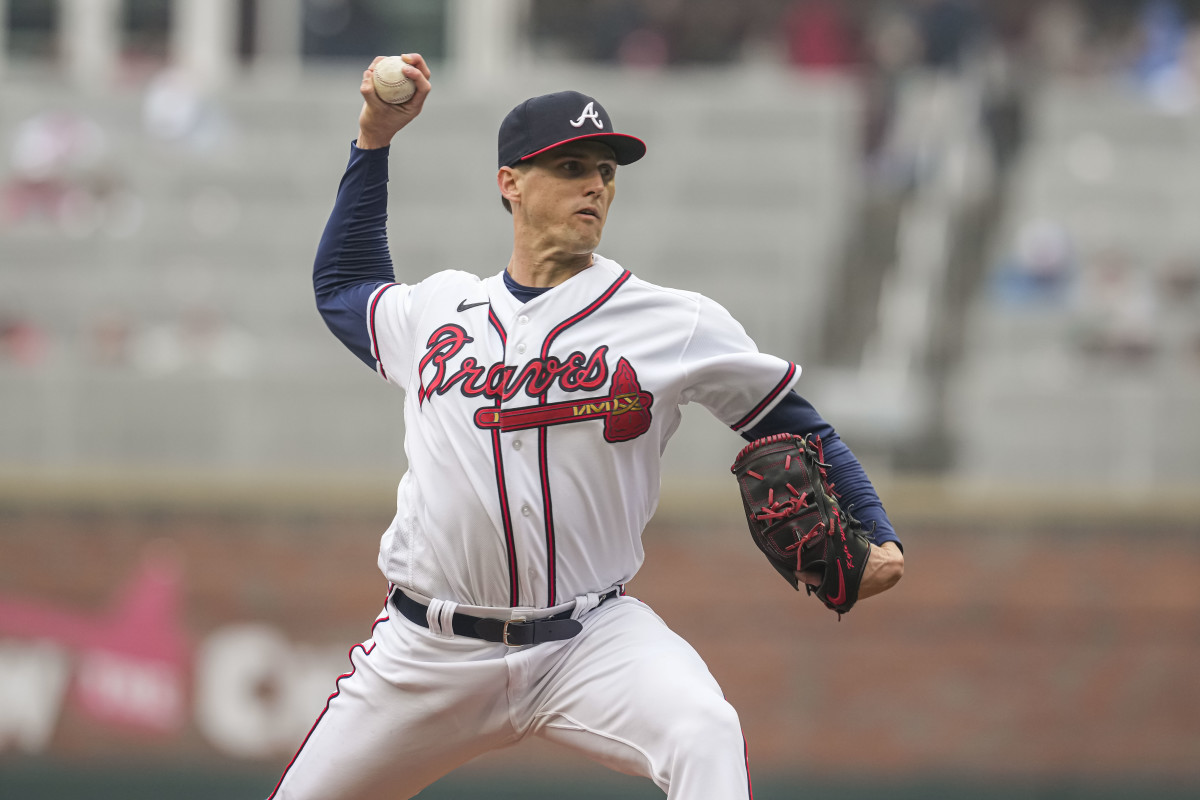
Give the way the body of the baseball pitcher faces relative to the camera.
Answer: toward the camera
